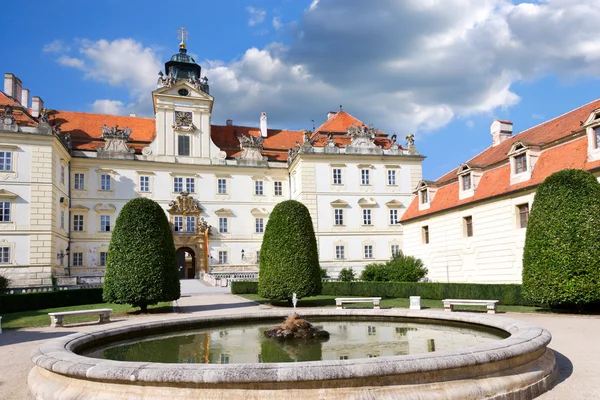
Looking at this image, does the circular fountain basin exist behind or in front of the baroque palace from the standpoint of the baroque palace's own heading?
in front

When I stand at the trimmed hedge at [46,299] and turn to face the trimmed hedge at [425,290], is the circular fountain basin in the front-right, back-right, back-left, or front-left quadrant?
front-right

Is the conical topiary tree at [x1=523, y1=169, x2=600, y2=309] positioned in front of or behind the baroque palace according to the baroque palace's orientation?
in front

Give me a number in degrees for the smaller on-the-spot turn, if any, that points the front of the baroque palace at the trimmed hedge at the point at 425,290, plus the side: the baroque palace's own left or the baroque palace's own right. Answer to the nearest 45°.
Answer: approximately 45° to the baroque palace's own left

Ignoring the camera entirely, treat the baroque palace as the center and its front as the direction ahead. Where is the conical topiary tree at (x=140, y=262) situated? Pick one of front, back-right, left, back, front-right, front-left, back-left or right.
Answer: front

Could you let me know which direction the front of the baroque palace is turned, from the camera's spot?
facing the viewer

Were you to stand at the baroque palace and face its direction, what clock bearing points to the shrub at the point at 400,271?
The shrub is roughly at 11 o'clock from the baroque palace.

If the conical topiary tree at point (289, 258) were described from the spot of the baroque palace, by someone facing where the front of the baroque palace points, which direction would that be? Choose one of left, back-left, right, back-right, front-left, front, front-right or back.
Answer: front

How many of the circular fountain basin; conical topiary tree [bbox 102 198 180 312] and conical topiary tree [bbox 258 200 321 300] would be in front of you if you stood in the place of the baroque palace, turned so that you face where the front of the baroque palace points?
3
